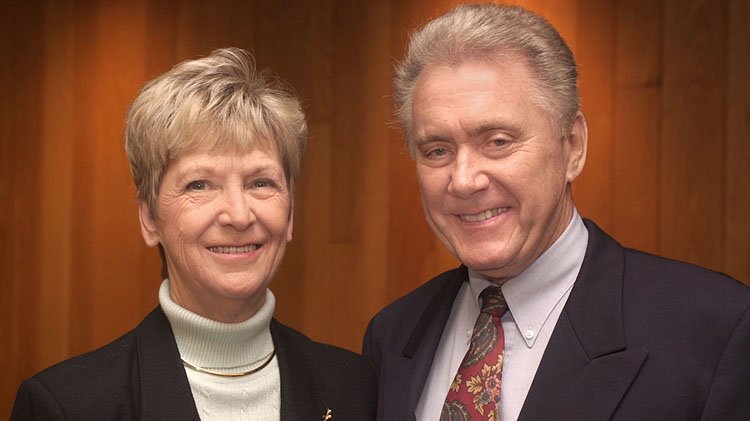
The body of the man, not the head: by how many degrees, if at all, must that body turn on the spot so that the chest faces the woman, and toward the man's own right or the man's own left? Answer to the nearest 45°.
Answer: approximately 45° to the man's own right

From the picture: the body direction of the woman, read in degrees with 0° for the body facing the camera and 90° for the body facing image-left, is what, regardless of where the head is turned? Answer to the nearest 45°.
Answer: approximately 315°

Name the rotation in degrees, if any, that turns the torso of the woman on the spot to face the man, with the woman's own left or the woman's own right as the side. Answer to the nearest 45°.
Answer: approximately 45° to the woman's own left

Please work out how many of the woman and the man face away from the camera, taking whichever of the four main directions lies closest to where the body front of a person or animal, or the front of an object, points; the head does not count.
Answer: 0

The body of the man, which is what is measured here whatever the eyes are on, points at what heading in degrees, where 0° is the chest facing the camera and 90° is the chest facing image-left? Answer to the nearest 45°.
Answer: approximately 45°
